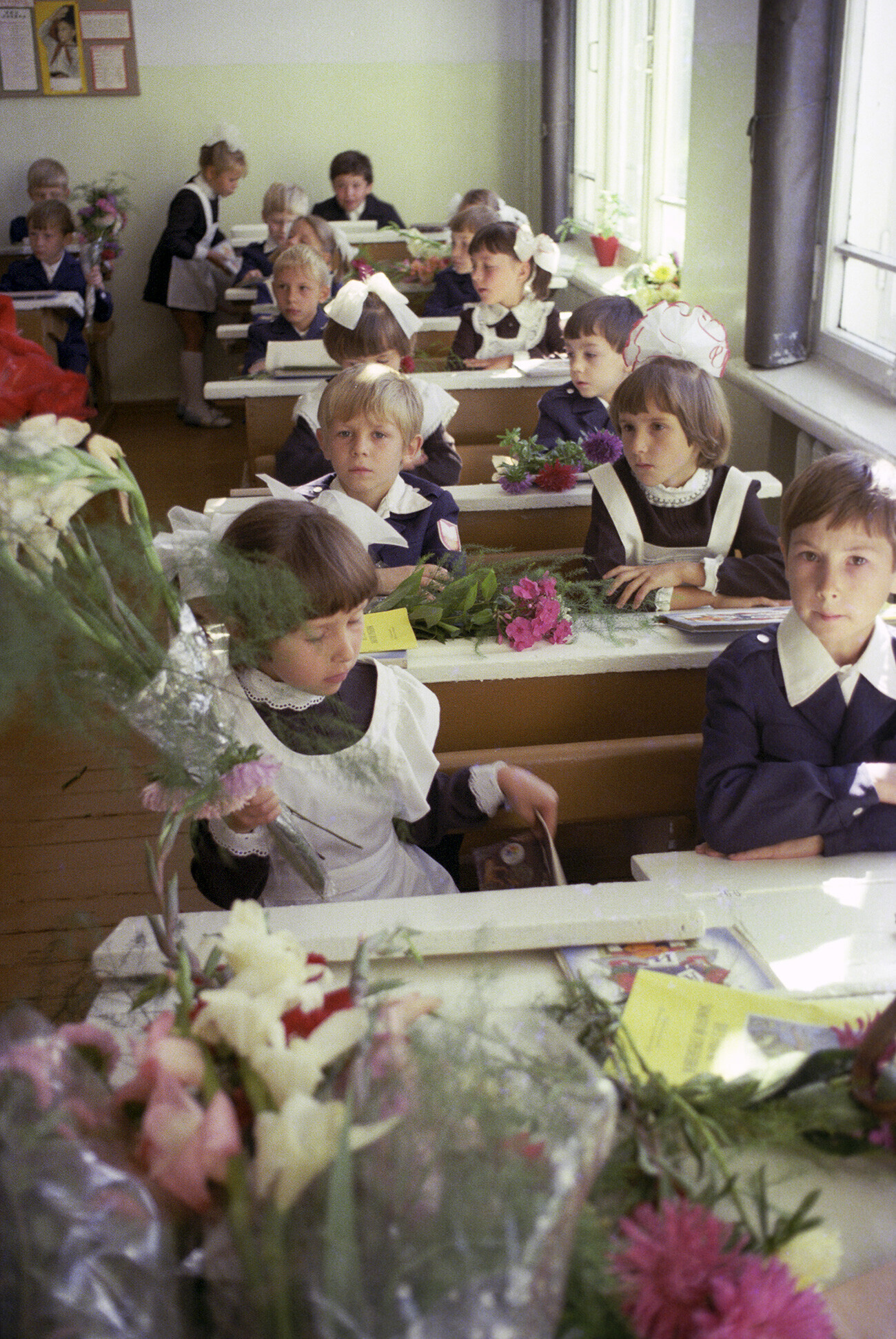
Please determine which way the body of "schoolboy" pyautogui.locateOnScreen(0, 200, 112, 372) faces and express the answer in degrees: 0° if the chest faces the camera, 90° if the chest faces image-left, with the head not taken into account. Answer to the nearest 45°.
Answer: approximately 0°

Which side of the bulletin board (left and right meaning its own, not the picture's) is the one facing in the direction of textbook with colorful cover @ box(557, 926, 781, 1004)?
front

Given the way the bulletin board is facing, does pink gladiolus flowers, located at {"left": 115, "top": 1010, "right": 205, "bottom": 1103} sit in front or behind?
in front

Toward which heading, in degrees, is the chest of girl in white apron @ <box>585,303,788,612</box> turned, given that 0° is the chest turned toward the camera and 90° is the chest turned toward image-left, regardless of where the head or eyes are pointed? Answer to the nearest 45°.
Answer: approximately 0°

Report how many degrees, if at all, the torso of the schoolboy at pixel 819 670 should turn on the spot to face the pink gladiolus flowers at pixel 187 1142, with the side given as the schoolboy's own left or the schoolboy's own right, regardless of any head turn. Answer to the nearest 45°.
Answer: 0° — they already face it

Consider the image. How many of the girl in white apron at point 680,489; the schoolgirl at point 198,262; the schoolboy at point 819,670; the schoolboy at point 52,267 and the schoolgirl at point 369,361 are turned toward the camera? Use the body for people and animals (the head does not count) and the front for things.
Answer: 4

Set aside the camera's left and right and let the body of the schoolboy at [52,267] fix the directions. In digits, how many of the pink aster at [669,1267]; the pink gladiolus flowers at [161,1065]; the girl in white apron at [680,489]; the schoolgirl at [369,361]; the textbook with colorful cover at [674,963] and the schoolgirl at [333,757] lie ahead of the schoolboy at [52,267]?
6

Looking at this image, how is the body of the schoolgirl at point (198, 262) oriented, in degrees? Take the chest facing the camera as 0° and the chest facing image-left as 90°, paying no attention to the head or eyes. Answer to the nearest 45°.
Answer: approximately 270°

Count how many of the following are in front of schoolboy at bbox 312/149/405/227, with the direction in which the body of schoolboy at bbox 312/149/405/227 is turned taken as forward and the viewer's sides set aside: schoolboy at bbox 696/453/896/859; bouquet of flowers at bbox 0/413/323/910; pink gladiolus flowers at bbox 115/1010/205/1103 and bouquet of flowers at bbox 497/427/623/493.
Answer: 4

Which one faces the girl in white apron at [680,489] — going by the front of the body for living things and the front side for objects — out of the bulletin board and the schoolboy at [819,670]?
the bulletin board

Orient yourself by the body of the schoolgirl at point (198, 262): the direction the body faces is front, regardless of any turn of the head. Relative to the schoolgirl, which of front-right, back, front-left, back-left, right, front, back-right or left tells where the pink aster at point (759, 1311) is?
right

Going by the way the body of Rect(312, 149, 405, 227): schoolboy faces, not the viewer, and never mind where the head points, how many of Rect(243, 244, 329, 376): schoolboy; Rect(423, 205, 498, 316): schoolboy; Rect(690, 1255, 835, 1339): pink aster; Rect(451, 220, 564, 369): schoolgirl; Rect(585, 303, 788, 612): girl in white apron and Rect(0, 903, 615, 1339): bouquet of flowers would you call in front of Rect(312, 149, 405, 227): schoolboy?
6

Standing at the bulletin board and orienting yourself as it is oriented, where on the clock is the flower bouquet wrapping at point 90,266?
The flower bouquet wrapping is roughly at 12 o'clock from the bulletin board.
